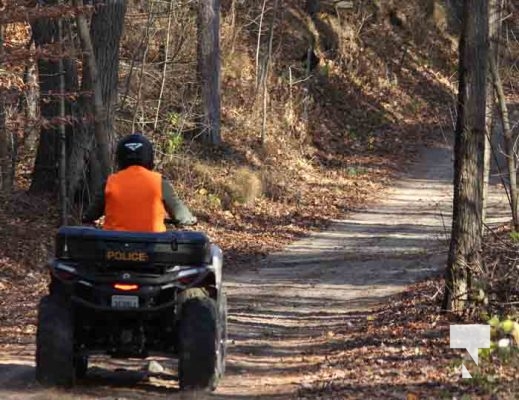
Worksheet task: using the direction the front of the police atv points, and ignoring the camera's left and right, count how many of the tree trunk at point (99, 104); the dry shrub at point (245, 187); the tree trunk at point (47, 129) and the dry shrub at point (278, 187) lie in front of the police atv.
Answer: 4

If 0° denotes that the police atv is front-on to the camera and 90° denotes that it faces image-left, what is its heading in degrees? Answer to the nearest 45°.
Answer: approximately 180°

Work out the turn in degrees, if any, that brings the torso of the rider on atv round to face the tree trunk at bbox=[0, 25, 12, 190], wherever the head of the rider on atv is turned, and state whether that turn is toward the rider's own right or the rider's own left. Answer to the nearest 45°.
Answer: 0° — they already face it

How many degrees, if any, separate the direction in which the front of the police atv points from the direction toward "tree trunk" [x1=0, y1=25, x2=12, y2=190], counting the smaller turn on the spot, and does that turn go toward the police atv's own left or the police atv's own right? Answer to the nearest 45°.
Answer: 0° — it already faces it

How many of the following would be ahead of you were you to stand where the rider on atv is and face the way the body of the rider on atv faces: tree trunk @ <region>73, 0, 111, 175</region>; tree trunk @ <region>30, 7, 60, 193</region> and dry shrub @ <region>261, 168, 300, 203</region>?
3

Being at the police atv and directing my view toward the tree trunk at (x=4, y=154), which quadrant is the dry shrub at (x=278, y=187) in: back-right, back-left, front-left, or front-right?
front-right

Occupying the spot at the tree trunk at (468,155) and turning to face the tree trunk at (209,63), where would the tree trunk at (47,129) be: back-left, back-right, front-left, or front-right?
front-left

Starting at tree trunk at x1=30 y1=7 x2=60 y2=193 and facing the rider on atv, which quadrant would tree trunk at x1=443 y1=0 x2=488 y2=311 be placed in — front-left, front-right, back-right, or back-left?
front-left

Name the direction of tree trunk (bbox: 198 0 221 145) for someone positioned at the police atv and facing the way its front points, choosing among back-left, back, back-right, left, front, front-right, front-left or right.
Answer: front

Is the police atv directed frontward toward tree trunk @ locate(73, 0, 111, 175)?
yes

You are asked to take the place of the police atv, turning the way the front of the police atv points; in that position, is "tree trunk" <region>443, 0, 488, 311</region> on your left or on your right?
on your right

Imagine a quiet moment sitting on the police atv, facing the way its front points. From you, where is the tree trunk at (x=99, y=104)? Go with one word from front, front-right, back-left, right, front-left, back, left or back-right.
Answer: front

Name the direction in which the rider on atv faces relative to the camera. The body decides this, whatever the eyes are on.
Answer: away from the camera

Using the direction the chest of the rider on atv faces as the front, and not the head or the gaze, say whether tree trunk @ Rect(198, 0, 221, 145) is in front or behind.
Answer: in front

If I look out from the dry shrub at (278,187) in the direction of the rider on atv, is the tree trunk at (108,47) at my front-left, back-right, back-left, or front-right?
front-right

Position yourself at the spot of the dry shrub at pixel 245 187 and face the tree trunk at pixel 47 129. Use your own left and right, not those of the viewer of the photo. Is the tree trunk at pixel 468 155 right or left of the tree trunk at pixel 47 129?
left

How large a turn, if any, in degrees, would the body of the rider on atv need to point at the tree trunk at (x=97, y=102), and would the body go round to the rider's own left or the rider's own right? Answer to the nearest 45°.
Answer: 0° — they already face it

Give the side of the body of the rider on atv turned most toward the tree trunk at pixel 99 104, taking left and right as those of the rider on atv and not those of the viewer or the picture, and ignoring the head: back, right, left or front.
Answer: front

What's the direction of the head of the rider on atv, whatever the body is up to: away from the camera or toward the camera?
away from the camera

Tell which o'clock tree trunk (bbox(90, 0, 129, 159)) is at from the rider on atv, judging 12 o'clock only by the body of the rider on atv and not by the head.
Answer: The tree trunk is roughly at 12 o'clock from the rider on atv.
